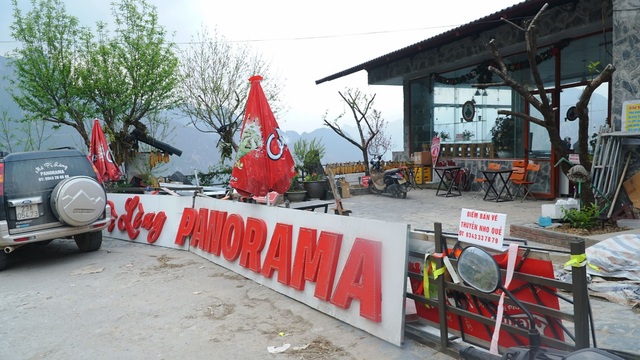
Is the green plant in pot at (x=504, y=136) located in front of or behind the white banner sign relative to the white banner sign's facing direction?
behind

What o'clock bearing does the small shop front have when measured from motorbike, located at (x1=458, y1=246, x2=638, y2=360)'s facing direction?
The small shop front is roughly at 12 o'clock from the motorbike.

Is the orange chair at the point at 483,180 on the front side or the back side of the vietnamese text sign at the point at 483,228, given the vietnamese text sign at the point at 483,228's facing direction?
on the back side

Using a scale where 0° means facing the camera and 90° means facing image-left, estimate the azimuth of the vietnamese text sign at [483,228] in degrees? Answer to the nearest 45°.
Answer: approximately 0°

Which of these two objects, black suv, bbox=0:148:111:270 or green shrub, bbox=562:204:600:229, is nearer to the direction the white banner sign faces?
the black suv

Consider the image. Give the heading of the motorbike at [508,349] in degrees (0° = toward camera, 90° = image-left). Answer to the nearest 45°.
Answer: approximately 180°

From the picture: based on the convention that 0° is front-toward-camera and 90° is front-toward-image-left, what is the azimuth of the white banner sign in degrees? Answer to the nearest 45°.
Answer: approximately 45°

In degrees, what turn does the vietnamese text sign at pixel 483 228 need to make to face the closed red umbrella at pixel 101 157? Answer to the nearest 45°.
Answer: approximately 135° to its right

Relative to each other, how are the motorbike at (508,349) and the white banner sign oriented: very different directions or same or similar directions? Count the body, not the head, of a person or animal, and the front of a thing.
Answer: very different directions
